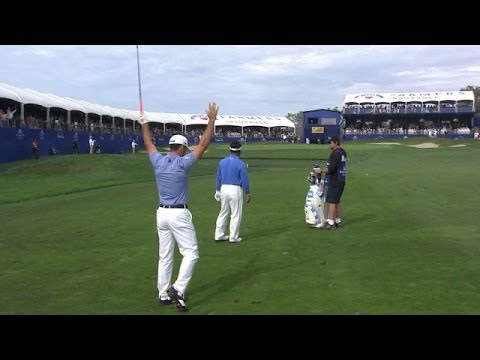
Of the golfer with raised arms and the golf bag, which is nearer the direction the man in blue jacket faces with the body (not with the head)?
the golf bag

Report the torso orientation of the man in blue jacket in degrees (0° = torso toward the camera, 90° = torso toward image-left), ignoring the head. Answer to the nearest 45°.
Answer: approximately 180°

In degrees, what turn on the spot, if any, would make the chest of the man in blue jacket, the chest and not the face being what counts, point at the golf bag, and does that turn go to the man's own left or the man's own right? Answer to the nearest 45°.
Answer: approximately 45° to the man's own right

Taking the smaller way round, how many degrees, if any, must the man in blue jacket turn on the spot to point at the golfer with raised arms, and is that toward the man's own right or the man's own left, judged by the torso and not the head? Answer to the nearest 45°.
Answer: approximately 180°

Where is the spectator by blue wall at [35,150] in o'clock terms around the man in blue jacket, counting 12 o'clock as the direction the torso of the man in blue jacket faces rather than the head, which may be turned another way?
The spectator by blue wall is roughly at 11 o'clock from the man in blue jacket.

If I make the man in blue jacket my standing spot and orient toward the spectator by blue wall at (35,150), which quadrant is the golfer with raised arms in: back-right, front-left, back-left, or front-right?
back-left

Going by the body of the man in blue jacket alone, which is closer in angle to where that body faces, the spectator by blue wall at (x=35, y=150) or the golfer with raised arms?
the spectator by blue wall

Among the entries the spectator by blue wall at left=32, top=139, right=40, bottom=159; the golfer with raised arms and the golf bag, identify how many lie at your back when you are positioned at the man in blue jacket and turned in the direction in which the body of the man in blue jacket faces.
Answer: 1
